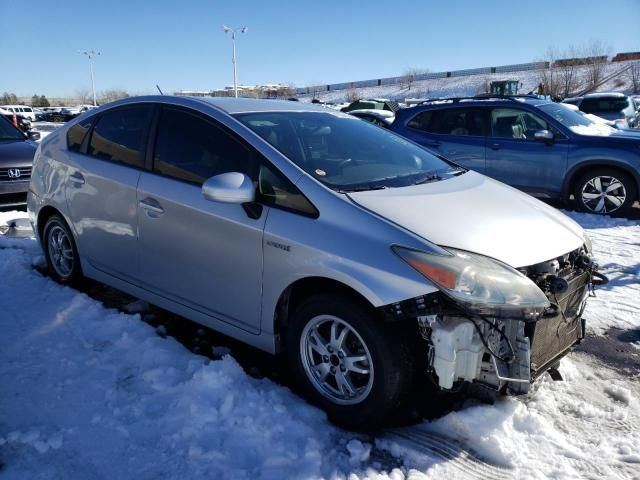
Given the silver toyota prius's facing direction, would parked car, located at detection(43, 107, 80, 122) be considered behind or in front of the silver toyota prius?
behind

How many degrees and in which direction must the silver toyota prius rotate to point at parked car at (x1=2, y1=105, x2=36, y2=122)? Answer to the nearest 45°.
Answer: approximately 180°

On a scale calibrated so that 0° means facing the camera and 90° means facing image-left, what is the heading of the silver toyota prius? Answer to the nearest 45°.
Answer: approximately 315°

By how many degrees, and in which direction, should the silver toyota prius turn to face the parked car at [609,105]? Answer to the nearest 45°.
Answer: approximately 90° to its left

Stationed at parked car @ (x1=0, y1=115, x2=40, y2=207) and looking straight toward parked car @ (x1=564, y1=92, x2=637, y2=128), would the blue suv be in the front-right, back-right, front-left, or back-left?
front-right

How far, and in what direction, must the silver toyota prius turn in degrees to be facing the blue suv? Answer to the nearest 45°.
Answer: approximately 90° to its left

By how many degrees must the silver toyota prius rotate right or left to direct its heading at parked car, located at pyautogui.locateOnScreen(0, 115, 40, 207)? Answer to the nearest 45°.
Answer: approximately 180°
